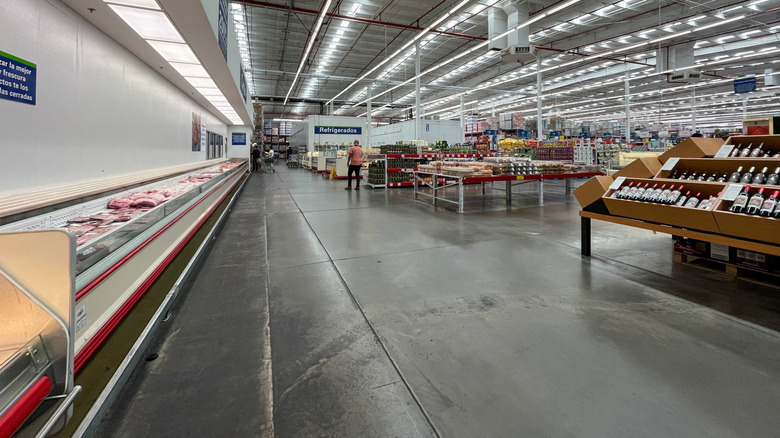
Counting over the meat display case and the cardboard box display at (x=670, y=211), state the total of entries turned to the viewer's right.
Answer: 1

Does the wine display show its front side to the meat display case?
yes

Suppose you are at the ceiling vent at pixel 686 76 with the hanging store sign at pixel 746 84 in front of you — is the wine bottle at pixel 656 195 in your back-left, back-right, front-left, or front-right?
back-right

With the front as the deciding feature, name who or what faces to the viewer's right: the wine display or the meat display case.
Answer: the meat display case

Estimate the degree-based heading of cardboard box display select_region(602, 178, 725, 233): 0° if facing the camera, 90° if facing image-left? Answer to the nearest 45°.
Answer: approximately 45°

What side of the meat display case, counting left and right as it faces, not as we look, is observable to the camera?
right
